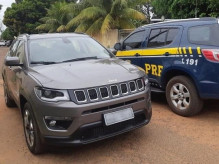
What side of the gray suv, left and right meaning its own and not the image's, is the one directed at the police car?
left

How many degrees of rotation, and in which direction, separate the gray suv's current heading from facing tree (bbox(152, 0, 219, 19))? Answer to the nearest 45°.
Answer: approximately 90° to its left

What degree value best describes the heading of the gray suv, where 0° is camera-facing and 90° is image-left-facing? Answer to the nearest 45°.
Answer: approximately 315°

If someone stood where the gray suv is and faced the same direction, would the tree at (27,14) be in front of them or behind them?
behind

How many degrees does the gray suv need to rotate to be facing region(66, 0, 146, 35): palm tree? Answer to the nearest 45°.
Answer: approximately 135° to its left

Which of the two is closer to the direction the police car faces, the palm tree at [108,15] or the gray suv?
the palm tree

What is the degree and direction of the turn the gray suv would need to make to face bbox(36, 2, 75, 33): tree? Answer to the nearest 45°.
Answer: approximately 135° to its left
